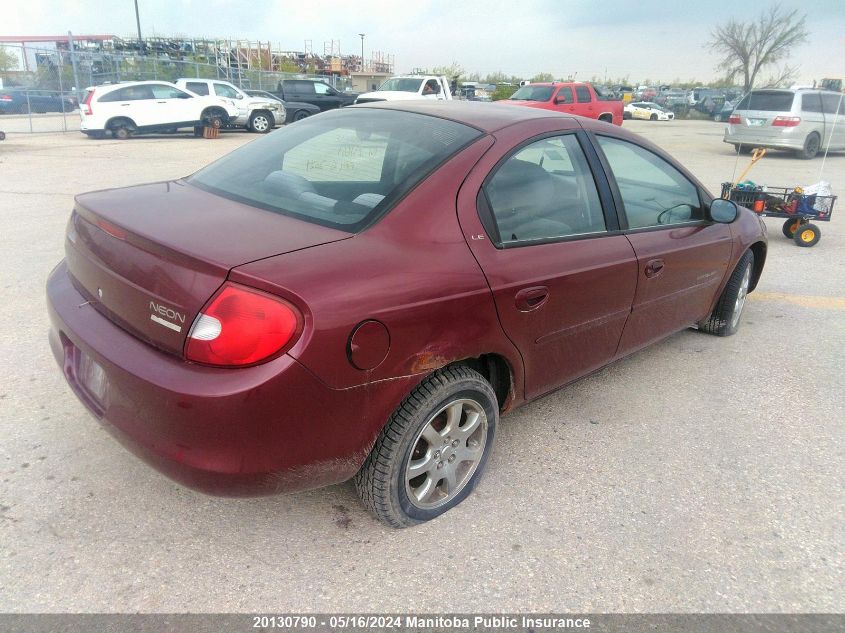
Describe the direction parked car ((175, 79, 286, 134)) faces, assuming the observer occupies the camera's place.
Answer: facing to the right of the viewer

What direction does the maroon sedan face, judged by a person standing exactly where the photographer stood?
facing away from the viewer and to the right of the viewer

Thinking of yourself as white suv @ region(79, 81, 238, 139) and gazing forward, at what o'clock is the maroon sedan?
The maroon sedan is roughly at 3 o'clock from the white suv.

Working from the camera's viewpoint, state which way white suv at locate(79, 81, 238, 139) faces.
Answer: facing to the right of the viewer

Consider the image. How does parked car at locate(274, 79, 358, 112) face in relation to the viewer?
to the viewer's right

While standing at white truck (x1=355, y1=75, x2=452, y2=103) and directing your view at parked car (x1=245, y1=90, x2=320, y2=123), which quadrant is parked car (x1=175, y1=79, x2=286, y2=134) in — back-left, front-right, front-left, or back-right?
front-left

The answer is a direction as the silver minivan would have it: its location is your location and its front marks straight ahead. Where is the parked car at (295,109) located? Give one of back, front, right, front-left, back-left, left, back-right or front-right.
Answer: back-left

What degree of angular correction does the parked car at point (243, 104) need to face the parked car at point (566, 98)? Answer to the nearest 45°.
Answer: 0° — it already faces it

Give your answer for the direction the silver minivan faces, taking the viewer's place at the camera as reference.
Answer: facing away from the viewer and to the right of the viewer

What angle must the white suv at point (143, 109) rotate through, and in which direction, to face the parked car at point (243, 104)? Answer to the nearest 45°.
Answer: approximately 45° to its left

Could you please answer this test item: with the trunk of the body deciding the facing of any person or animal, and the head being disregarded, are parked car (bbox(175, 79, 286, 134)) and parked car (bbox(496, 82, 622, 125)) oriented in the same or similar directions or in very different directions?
very different directions
